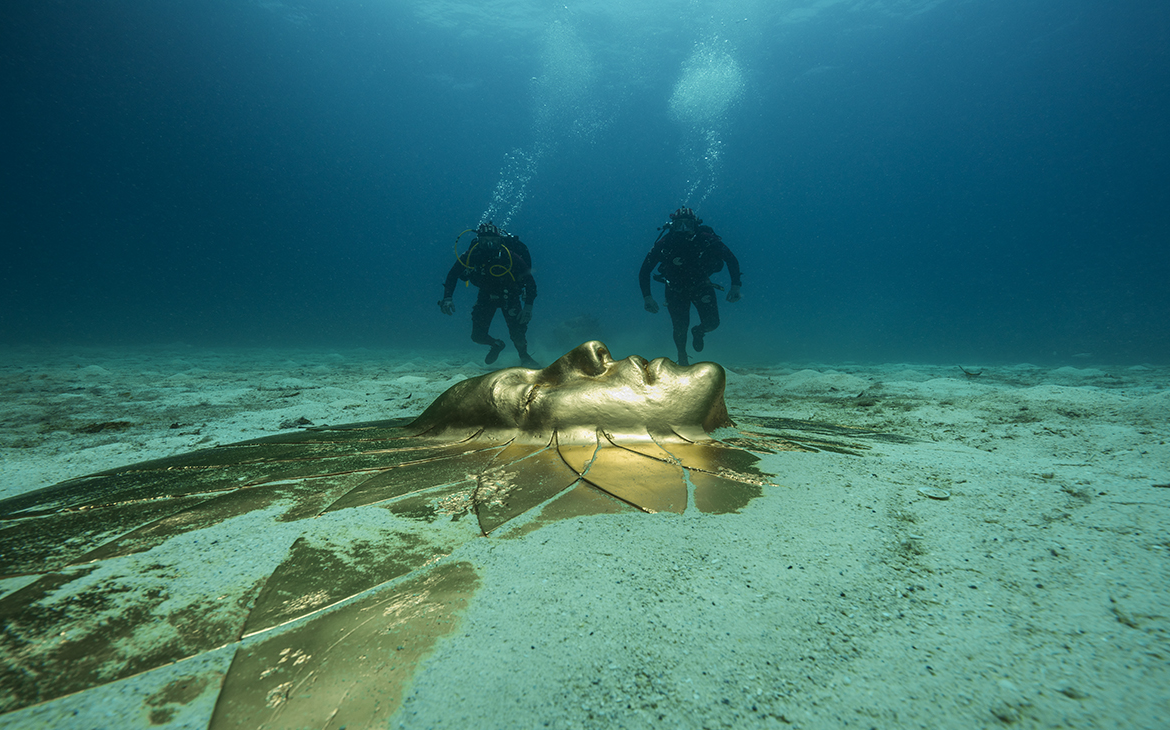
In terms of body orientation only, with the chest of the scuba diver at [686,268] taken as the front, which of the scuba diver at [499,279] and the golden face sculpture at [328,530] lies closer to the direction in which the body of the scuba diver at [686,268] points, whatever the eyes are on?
the golden face sculpture

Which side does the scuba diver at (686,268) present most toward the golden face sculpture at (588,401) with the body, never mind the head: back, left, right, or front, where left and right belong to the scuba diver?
front

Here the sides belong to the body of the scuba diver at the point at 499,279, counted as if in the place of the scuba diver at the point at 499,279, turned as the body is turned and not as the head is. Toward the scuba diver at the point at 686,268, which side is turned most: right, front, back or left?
left

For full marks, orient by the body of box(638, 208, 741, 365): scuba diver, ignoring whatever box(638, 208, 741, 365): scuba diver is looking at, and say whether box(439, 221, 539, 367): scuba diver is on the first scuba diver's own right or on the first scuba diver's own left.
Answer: on the first scuba diver's own right

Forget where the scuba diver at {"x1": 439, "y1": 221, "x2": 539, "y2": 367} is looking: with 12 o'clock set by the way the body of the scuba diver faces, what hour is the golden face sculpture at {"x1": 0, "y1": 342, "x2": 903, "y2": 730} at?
The golden face sculpture is roughly at 12 o'clock from the scuba diver.

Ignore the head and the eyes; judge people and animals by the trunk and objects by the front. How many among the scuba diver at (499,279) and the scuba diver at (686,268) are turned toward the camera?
2

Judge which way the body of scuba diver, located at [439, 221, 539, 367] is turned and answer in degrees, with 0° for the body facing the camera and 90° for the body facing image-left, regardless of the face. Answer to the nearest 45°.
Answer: approximately 0°

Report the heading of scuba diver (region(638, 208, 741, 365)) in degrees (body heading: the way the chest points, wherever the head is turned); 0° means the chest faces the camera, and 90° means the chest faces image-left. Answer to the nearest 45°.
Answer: approximately 0°

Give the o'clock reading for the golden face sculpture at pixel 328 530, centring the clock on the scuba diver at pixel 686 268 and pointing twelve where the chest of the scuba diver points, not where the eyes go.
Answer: The golden face sculpture is roughly at 12 o'clock from the scuba diver.
